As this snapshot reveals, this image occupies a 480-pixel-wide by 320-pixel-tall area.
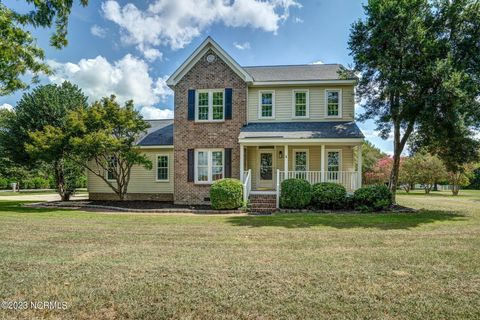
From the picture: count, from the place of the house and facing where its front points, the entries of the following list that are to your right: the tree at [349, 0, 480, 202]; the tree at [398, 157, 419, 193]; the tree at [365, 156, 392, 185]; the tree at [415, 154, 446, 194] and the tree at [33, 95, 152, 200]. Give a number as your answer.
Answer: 1

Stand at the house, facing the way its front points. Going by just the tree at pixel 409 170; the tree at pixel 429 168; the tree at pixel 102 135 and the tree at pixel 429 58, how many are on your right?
1

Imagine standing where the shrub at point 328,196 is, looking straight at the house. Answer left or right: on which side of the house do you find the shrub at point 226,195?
left

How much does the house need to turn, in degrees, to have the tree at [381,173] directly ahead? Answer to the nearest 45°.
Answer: approximately 135° to its left

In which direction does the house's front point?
toward the camera

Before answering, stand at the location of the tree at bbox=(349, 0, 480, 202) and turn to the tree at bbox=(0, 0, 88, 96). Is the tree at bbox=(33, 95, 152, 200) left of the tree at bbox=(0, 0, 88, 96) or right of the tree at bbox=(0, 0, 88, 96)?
right

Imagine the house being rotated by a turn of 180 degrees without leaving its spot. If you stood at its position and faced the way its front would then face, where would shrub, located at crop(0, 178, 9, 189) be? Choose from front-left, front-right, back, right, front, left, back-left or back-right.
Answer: front-left

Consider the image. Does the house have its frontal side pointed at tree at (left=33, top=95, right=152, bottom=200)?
no

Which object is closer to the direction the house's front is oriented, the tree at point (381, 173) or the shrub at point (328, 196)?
the shrub

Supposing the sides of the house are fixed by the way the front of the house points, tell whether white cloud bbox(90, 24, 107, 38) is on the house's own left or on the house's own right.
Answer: on the house's own right

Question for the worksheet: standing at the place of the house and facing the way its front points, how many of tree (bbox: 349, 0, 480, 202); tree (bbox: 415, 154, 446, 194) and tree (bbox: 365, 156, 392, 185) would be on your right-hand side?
0

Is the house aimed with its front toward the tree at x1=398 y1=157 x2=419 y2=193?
no

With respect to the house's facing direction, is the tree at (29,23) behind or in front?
in front
